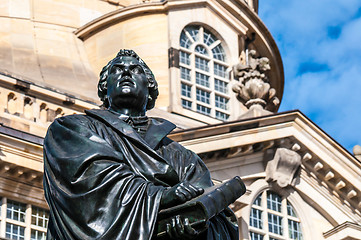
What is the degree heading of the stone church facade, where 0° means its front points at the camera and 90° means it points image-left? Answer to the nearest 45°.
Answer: approximately 315°

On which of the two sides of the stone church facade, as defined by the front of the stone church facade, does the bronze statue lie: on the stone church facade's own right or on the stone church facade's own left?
on the stone church facade's own right

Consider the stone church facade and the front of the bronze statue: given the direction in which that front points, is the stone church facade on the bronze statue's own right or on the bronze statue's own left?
on the bronze statue's own left

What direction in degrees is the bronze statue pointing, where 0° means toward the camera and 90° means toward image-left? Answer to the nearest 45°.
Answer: approximately 315°
